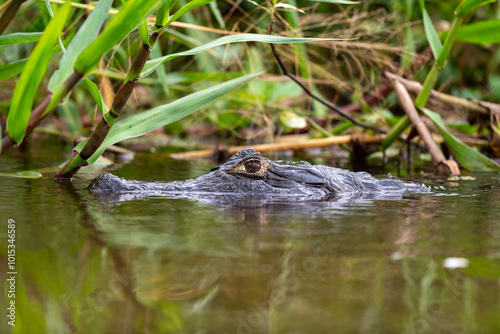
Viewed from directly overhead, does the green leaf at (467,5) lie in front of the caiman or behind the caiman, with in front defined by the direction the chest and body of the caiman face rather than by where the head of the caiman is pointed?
behind

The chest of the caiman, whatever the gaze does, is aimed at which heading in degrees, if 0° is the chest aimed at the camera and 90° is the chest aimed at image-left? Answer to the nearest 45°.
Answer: approximately 90°

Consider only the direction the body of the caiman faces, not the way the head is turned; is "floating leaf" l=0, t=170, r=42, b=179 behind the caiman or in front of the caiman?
in front

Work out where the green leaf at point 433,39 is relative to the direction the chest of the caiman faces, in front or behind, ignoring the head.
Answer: behind

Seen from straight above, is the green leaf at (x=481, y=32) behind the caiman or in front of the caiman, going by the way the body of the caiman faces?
behind

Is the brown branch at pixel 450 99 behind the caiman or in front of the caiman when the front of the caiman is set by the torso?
behind
